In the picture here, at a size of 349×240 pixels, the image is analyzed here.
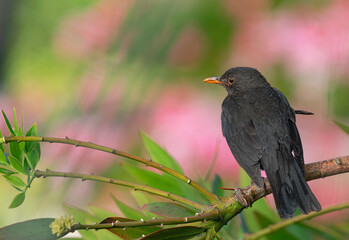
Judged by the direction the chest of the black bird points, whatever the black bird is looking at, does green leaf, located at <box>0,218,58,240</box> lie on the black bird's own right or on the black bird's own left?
on the black bird's own left

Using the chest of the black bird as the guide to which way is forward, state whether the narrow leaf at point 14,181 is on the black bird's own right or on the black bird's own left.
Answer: on the black bird's own left

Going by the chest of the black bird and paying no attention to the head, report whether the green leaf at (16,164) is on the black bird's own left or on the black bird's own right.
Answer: on the black bird's own left

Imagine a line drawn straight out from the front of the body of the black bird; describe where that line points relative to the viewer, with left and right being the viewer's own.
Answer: facing away from the viewer and to the left of the viewer
